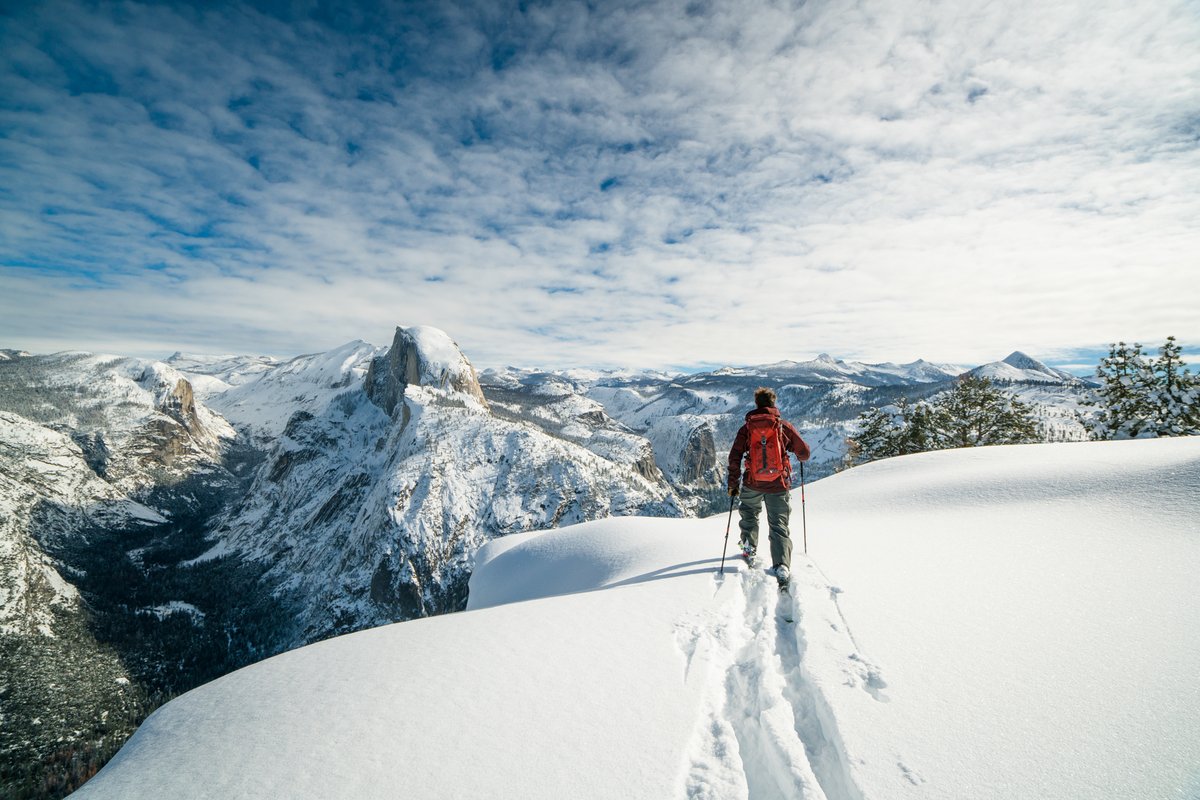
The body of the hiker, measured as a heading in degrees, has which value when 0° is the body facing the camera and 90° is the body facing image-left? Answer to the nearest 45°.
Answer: approximately 180°

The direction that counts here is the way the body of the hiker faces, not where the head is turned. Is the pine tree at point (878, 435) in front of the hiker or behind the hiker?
in front

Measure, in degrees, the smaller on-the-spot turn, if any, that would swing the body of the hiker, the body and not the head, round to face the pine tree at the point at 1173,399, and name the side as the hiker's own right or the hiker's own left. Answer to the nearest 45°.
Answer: approximately 45° to the hiker's own right

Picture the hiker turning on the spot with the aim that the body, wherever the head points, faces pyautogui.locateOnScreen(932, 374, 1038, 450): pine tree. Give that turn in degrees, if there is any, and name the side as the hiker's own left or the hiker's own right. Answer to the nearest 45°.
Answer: approximately 45° to the hiker's own right

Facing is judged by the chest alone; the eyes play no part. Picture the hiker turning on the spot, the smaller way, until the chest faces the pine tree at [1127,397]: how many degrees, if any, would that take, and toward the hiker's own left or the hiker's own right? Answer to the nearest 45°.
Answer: approximately 45° to the hiker's own right
